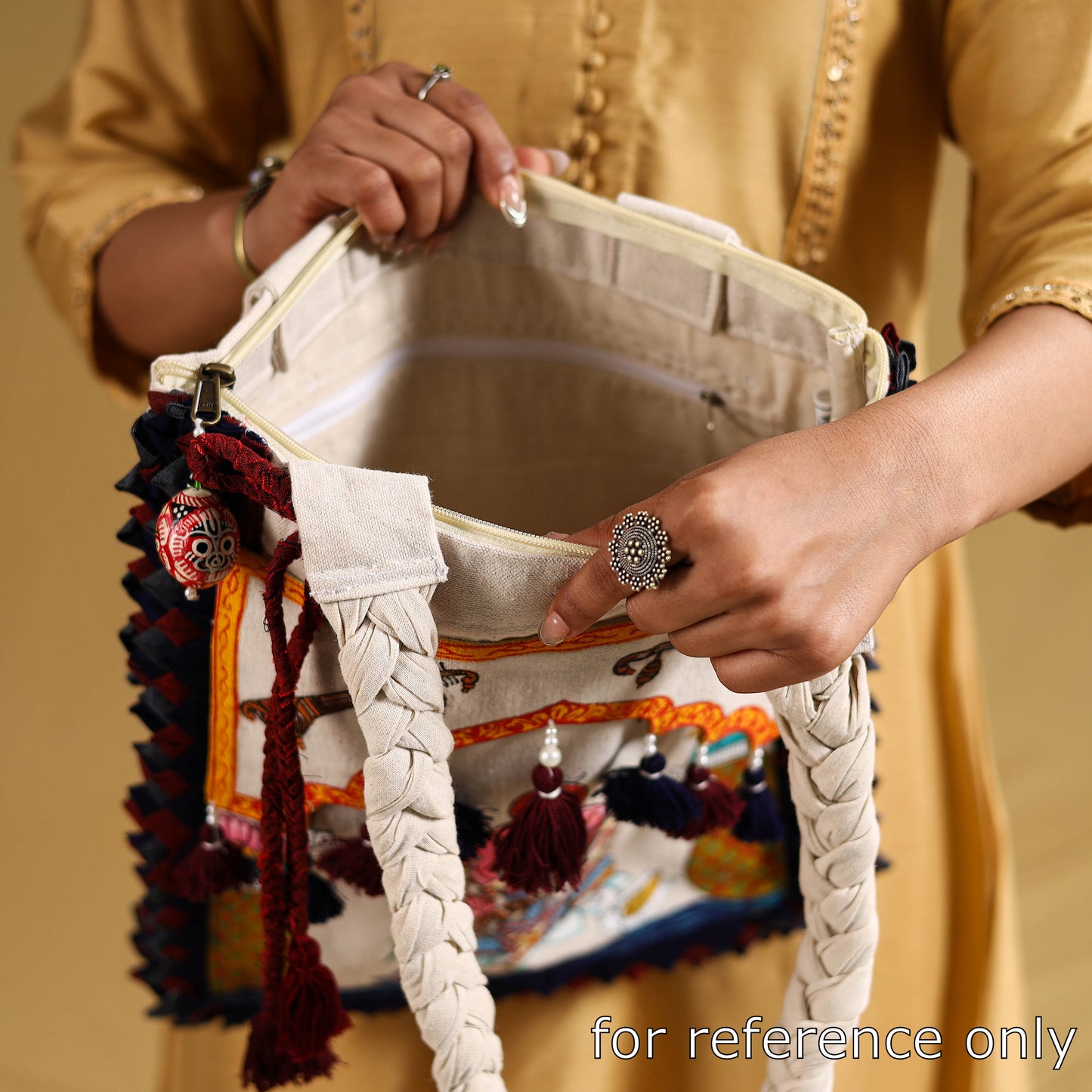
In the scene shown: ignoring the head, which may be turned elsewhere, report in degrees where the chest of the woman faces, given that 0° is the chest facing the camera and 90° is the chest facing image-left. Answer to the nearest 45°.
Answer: approximately 0°
